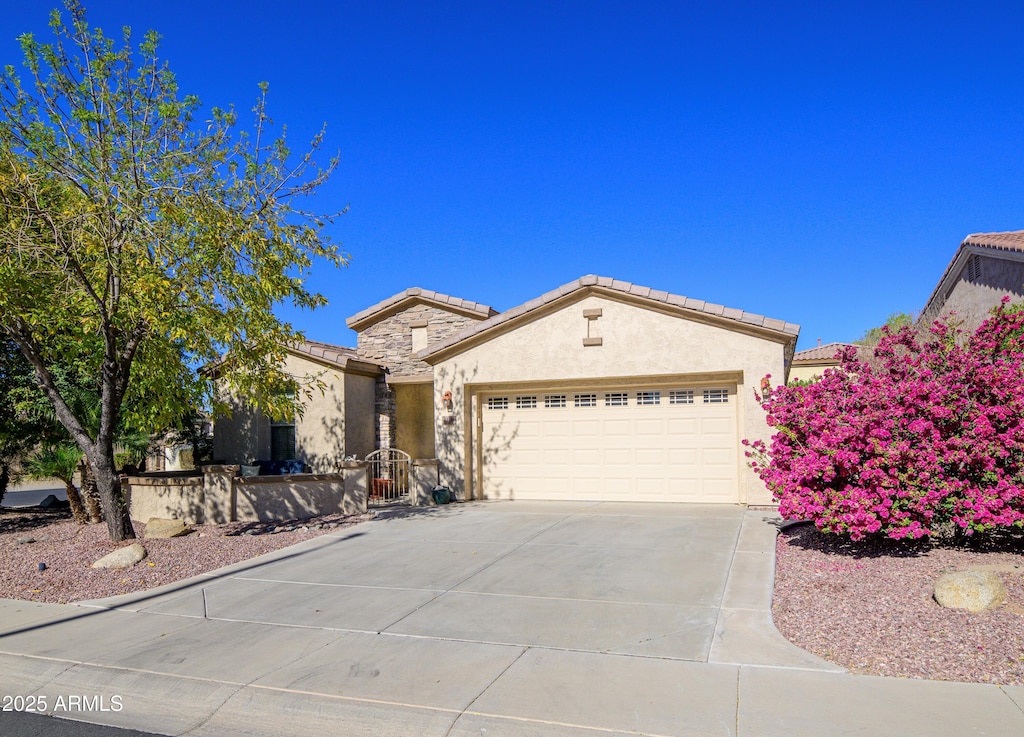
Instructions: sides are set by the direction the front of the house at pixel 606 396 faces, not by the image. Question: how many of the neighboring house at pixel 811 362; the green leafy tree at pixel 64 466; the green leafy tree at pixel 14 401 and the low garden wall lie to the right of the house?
3

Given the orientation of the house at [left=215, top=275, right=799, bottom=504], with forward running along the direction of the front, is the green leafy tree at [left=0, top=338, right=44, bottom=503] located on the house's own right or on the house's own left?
on the house's own right

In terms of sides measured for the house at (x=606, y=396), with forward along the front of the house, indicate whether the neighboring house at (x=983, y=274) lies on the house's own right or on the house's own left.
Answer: on the house's own left

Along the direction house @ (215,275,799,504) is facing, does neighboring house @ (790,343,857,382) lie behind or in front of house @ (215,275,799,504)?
behind

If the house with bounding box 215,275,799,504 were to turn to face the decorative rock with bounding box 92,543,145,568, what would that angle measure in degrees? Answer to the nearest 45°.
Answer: approximately 45° to its right

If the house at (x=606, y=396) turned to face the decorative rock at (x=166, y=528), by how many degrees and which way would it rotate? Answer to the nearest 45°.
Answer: approximately 90° to its right

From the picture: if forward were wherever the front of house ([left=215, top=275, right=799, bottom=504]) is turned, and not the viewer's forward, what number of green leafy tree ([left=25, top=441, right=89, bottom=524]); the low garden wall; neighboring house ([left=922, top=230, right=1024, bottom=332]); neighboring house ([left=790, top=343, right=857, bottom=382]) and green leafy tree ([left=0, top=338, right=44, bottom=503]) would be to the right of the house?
3

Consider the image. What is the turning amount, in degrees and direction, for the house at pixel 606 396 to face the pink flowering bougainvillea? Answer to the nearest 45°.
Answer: approximately 45° to its left

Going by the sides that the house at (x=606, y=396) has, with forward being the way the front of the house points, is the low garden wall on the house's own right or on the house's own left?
on the house's own right

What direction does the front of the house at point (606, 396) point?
toward the camera

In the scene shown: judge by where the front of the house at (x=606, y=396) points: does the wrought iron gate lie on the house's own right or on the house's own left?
on the house's own right

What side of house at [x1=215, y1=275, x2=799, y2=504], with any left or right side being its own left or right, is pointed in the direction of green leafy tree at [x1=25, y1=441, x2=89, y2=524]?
right

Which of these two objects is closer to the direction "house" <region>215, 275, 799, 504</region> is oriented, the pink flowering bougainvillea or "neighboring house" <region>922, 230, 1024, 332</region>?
the pink flowering bougainvillea
